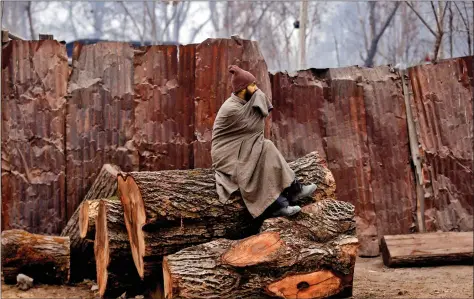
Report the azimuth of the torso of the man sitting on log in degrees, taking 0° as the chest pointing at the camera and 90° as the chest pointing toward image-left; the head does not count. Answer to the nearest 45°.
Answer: approximately 270°

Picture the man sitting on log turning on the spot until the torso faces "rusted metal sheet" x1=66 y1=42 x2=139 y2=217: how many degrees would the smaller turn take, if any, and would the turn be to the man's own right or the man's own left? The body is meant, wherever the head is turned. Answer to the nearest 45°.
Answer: approximately 135° to the man's own left

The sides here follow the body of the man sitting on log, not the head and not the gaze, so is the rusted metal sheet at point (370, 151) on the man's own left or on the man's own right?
on the man's own left

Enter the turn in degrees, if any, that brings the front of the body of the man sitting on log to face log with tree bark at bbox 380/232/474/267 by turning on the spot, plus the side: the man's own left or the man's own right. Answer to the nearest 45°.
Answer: approximately 45° to the man's own left

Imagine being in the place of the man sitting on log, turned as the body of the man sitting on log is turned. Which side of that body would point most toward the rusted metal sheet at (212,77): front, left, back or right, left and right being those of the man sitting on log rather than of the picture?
left

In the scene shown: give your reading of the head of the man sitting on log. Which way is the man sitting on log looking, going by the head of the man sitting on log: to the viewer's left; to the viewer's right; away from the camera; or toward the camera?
to the viewer's right

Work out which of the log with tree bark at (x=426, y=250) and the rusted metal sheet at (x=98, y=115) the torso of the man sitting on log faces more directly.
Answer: the log with tree bark

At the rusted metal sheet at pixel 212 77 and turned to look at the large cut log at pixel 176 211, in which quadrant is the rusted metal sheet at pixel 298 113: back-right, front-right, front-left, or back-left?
back-left

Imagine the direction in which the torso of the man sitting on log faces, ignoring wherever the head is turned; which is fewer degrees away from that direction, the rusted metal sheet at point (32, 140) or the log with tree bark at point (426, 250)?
the log with tree bark
